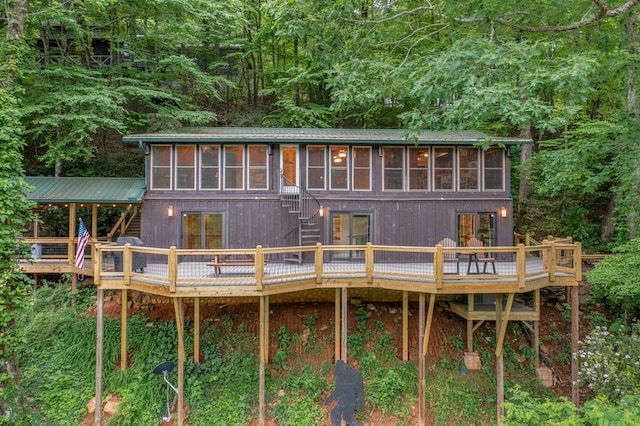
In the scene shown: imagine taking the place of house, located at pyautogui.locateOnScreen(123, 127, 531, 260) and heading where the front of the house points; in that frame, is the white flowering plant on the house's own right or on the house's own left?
on the house's own left

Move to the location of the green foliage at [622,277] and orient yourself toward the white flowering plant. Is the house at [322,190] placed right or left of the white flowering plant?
right

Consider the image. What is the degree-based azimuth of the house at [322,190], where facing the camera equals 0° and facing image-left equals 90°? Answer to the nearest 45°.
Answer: approximately 0°

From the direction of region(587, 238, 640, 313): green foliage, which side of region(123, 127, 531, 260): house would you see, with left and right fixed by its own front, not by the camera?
left
